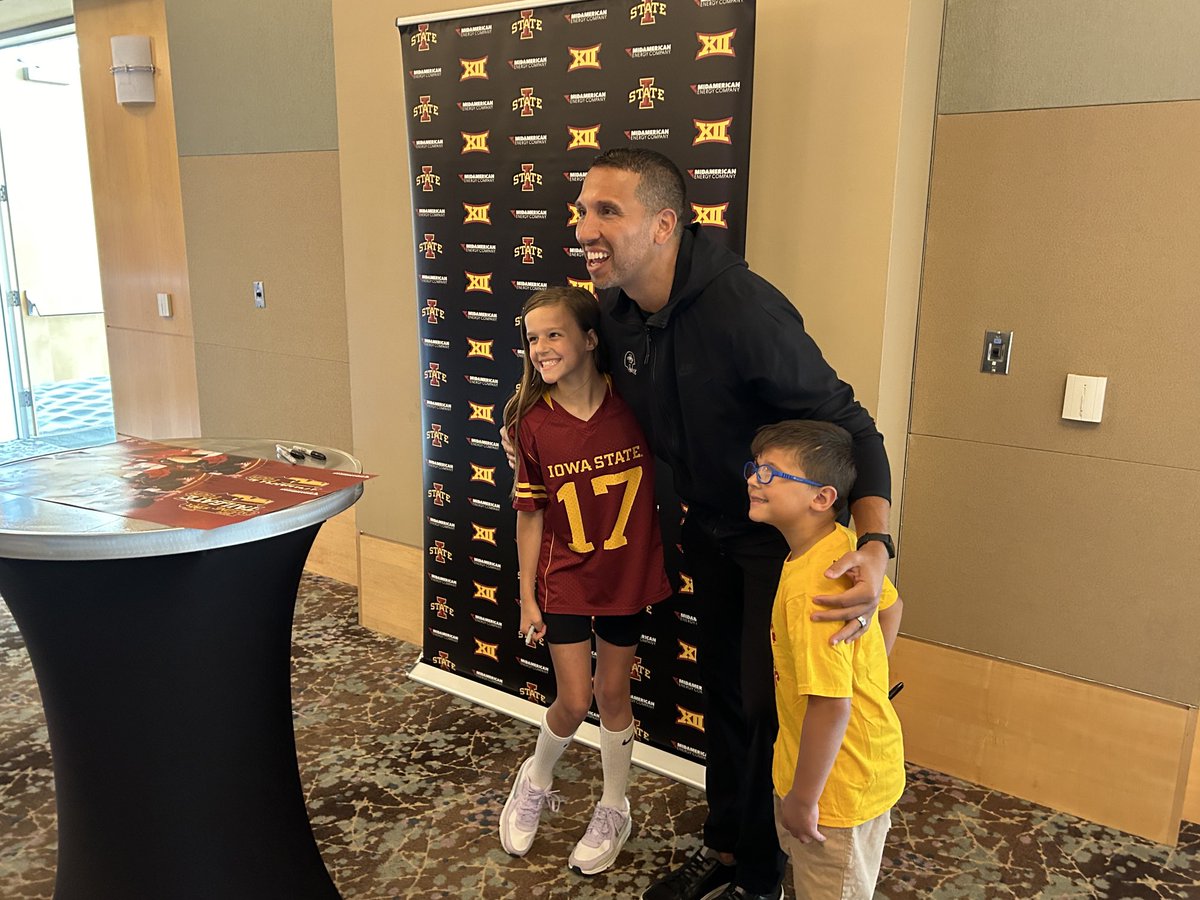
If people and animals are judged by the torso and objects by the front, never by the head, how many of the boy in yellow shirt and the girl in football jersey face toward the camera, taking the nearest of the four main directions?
1

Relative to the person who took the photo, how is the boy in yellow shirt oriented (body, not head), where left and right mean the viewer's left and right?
facing to the left of the viewer

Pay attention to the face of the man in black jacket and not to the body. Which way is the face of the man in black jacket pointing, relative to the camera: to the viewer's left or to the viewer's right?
to the viewer's left

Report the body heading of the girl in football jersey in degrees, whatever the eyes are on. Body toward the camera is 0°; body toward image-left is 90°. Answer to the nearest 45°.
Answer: approximately 0°

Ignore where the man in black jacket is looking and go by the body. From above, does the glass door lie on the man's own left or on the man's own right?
on the man's own right

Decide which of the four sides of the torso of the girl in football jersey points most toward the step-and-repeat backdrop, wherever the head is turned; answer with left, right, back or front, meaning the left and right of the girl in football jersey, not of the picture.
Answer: back

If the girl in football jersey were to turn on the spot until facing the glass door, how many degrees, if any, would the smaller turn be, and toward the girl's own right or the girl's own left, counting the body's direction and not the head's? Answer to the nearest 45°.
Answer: approximately 135° to the girl's own right

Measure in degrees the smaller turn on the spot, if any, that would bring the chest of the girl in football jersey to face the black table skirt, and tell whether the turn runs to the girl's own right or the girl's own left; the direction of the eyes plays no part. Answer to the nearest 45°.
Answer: approximately 45° to the girl's own right

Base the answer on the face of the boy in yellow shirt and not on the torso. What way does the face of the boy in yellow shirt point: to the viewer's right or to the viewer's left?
to the viewer's left
